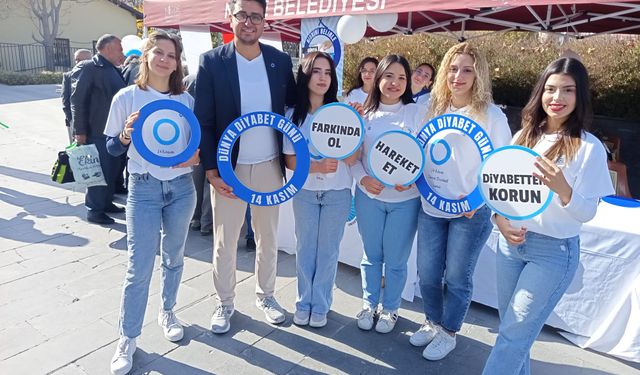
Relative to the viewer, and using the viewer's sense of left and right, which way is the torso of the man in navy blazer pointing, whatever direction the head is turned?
facing the viewer

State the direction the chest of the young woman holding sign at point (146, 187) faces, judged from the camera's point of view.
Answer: toward the camera

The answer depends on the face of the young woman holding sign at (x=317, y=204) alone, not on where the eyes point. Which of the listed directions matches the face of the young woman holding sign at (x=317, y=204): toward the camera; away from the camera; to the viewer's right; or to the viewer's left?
toward the camera

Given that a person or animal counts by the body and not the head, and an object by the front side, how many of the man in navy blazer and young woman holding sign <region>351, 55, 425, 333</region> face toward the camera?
2

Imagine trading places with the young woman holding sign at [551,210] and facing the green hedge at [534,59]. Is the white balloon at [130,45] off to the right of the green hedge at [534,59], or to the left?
left

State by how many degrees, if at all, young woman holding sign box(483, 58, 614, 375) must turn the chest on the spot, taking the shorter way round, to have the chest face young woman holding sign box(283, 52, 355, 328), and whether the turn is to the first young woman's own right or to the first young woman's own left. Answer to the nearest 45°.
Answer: approximately 45° to the first young woman's own right

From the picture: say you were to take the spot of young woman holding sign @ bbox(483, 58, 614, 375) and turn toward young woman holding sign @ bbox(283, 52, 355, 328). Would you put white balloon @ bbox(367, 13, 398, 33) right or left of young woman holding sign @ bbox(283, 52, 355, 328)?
right

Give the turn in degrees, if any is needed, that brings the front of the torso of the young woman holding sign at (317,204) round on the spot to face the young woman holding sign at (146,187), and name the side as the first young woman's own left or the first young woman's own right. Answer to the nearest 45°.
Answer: approximately 90° to the first young woman's own right

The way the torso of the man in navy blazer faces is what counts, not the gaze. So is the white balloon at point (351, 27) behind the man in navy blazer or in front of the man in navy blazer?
behind

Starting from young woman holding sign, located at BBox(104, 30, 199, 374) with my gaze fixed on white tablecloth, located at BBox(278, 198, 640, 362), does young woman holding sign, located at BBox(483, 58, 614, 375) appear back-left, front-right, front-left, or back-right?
front-right

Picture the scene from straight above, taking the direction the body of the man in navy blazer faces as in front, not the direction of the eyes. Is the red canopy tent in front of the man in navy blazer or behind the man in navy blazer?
behind

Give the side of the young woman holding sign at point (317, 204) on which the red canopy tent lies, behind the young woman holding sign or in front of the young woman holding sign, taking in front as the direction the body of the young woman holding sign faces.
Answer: behind

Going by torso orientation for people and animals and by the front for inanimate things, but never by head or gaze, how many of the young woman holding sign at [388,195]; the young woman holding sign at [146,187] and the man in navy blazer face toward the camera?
3

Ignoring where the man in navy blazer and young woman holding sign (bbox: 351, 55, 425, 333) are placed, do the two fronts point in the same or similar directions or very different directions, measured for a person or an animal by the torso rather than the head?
same or similar directions

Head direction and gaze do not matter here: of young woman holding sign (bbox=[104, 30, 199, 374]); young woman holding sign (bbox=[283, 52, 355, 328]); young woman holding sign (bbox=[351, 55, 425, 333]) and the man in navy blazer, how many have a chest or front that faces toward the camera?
4
